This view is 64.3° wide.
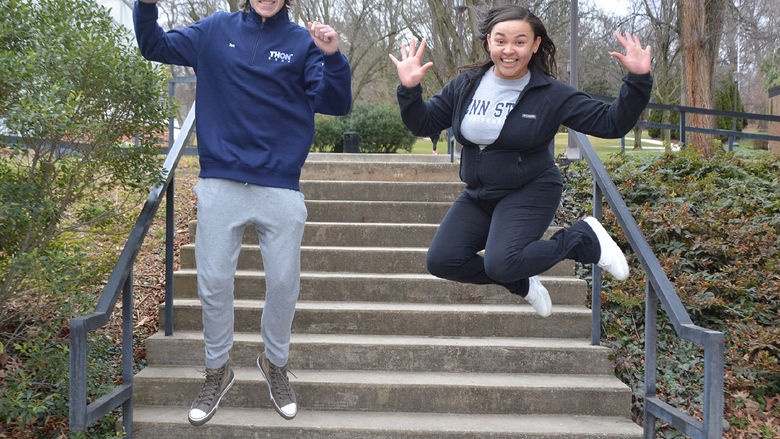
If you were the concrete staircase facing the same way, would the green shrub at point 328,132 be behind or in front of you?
behind

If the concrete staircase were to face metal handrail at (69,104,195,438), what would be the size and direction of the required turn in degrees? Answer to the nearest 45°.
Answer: approximately 45° to its right

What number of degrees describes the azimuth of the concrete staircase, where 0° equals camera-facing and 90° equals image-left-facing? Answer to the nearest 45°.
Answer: approximately 0°

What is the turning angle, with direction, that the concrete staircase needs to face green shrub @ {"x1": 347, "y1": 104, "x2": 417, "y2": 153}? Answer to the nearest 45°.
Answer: approximately 180°

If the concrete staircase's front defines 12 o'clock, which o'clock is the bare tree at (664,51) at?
The bare tree is roughly at 7 o'clock from the concrete staircase.

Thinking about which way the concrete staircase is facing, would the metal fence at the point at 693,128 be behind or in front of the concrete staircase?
behind

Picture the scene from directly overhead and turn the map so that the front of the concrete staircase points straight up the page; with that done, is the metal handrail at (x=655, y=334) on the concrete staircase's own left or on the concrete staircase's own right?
on the concrete staircase's own left

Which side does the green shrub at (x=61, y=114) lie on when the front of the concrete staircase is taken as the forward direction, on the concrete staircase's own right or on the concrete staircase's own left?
on the concrete staircase's own right

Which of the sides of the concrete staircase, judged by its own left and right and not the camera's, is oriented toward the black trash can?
back
